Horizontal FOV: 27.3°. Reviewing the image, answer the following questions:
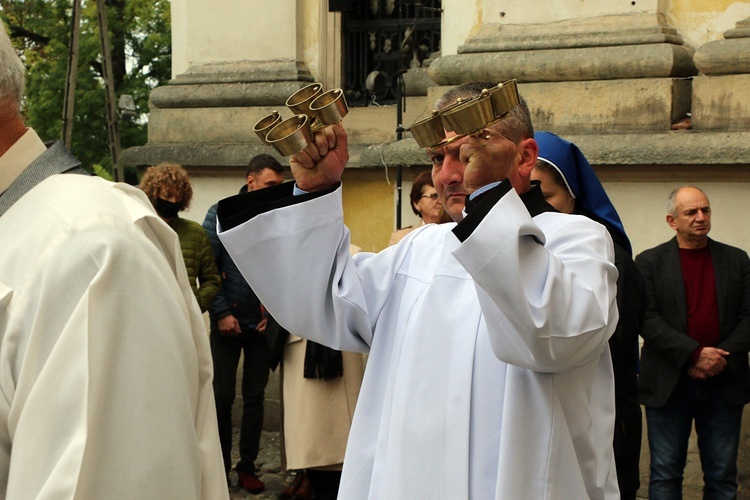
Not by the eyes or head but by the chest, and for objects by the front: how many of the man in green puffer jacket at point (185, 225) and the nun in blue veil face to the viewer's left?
1

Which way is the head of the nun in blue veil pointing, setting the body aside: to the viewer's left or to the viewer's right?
to the viewer's left

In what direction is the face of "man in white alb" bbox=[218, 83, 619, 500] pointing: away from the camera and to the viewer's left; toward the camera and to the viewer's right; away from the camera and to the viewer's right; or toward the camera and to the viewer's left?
toward the camera and to the viewer's left

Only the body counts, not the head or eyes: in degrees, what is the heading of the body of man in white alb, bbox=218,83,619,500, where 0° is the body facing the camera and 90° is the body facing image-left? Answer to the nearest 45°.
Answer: approximately 45°

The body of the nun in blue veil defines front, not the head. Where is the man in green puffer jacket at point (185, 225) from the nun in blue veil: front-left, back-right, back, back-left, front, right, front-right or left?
front-right

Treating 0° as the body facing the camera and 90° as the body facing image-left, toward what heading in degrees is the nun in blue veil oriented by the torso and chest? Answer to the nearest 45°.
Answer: approximately 90°

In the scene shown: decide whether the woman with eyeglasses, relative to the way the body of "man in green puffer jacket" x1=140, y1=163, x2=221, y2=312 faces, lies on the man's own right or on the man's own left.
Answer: on the man's own left

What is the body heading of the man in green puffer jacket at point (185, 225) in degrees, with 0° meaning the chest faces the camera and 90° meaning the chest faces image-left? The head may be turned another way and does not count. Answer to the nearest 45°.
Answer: approximately 0°

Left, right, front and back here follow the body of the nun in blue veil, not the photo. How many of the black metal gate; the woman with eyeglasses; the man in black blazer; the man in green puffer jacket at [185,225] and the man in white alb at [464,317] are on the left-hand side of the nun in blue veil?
1

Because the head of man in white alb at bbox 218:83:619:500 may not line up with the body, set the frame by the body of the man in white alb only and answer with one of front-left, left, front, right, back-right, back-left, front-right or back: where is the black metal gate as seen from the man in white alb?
back-right
